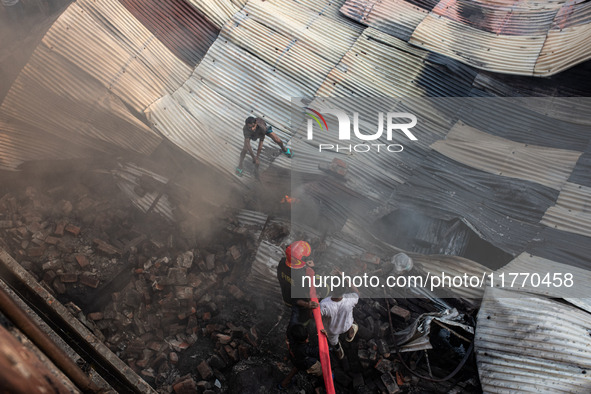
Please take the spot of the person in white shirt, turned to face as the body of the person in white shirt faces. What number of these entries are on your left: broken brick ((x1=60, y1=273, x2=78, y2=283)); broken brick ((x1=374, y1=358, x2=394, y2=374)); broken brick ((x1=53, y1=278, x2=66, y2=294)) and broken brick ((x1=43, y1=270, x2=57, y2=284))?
3

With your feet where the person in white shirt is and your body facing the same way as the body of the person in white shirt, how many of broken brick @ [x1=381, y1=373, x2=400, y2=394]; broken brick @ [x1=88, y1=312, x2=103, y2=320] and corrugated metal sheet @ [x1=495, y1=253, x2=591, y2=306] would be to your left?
1

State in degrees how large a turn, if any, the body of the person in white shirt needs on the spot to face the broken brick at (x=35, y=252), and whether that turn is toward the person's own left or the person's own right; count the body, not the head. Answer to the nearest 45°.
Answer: approximately 90° to the person's own left

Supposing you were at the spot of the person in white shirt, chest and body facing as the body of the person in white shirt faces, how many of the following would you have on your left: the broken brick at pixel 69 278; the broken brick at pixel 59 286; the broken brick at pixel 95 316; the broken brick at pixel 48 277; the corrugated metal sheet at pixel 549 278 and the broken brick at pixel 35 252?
5

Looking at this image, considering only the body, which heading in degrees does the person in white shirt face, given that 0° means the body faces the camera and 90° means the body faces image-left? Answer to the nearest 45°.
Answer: approximately 180°

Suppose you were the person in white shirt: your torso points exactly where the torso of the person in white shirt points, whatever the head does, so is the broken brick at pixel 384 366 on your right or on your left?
on your right

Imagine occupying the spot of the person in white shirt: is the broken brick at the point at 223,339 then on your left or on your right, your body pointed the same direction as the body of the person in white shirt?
on your left

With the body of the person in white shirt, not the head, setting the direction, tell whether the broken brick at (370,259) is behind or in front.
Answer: in front

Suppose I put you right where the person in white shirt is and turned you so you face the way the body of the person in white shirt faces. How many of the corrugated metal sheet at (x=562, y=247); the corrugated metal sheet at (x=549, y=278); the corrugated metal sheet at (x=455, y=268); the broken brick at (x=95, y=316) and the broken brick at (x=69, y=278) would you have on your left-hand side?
2

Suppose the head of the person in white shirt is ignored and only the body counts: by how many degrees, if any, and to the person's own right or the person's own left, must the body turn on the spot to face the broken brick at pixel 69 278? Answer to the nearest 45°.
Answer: approximately 90° to the person's own left
